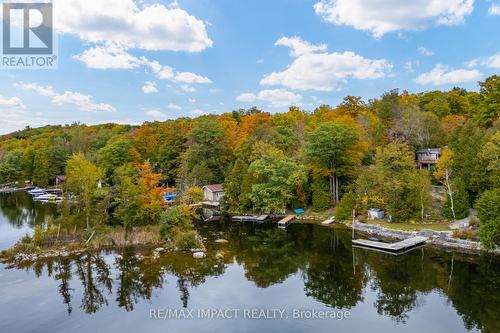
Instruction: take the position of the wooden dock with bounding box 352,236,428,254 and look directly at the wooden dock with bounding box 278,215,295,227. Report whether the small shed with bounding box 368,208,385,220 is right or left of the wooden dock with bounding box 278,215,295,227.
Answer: right

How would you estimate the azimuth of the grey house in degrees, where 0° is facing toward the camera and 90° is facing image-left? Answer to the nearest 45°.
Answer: approximately 0°

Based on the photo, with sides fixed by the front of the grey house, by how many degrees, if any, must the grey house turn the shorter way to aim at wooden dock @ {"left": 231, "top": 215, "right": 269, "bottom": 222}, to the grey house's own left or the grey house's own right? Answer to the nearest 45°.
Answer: approximately 45° to the grey house's own right

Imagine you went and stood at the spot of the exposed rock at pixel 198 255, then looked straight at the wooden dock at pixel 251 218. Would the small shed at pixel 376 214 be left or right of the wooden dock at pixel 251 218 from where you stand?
right

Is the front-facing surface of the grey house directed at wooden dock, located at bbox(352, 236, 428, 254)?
yes

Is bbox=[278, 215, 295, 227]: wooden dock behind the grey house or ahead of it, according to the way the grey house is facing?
ahead

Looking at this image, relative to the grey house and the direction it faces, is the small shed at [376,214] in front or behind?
in front
